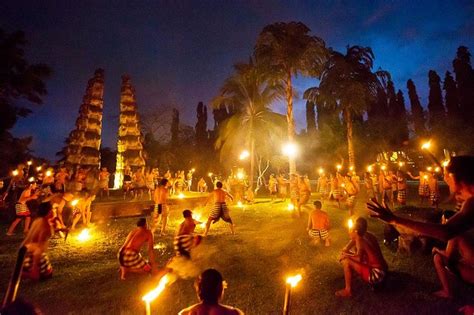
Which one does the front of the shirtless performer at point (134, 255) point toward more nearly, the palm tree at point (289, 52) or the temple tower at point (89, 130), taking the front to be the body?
the palm tree

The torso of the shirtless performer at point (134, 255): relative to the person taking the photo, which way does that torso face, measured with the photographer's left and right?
facing away from the viewer and to the right of the viewer

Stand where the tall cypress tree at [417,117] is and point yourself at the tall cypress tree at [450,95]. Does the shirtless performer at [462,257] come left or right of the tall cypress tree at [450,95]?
right

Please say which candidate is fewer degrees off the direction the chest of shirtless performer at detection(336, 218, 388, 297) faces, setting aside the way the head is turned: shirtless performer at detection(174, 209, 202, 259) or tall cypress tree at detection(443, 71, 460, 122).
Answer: the shirtless performer

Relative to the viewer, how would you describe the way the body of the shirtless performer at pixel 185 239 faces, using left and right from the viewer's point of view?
facing away from the viewer and to the right of the viewer

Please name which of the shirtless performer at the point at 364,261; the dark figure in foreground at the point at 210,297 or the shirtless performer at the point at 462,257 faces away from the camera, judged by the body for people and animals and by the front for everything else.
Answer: the dark figure in foreground

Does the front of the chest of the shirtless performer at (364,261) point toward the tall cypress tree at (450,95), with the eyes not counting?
no

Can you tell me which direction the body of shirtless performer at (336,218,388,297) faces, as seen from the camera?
to the viewer's left

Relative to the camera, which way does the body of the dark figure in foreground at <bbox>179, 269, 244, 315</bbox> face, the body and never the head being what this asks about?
away from the camera

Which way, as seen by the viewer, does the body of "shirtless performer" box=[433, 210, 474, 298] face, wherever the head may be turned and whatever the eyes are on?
to the viewer's left

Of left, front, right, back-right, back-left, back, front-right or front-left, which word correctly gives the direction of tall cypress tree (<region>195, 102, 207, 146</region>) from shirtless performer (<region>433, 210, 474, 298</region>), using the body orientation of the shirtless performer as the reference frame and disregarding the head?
front-right
